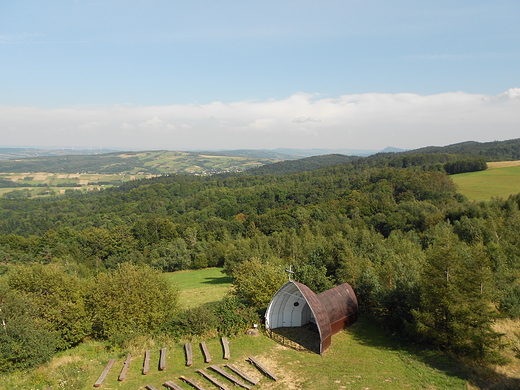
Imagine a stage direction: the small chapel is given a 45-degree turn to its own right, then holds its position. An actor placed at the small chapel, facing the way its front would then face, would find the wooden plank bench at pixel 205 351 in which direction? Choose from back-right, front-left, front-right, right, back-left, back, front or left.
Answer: front-left

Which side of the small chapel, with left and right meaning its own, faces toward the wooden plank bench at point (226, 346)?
front

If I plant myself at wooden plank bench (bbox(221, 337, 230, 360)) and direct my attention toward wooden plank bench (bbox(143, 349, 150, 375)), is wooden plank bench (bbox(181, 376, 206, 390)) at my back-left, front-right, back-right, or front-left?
front-left

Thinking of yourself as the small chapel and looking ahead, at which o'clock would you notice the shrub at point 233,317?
The shrub is roughly at 1 o'clock from the small chapel.

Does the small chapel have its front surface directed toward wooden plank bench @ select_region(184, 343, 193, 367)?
yes

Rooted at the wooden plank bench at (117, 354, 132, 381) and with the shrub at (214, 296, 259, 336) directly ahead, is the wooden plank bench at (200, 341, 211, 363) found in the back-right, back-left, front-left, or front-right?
front-right

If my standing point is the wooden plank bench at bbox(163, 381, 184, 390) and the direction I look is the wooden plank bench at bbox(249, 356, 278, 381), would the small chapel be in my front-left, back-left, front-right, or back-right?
front-left

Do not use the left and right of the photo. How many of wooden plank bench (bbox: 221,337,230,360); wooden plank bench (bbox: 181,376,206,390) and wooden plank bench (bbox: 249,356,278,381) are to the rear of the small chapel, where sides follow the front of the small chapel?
0

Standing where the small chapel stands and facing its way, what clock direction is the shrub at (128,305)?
The shrub is roughly at 1 o'clock from the small chapel.

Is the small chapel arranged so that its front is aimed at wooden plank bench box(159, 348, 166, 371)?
yes

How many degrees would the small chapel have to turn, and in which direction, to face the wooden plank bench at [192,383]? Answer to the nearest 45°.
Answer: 0° — it already faces it

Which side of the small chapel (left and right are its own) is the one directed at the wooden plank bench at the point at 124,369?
front

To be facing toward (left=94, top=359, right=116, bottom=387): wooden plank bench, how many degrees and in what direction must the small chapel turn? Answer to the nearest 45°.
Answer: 0° — it already faces it

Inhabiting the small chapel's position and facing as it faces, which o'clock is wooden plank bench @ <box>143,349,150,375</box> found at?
The wooden plank bench is roughly at 12 o'clock from the small chapel.

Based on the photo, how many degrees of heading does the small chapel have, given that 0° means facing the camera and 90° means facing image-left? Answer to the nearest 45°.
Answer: approximately 45°

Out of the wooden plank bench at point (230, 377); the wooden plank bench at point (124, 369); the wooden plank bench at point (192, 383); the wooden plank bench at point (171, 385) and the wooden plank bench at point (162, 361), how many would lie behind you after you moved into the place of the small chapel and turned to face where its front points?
0
